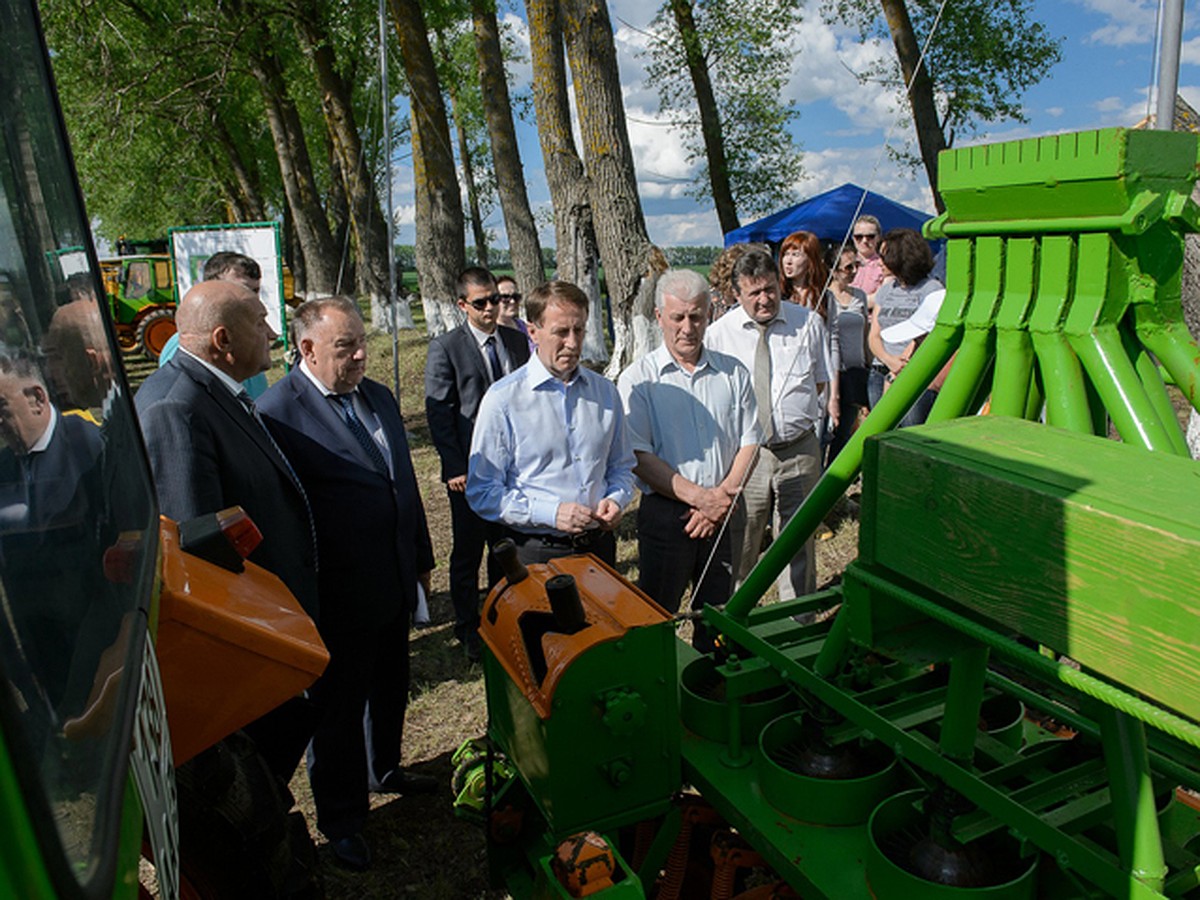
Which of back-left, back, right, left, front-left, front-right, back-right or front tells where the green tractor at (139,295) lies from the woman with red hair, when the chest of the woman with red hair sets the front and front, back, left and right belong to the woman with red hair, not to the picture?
right

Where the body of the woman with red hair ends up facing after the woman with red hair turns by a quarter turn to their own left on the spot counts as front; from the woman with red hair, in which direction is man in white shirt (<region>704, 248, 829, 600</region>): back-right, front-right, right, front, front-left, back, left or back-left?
front-right

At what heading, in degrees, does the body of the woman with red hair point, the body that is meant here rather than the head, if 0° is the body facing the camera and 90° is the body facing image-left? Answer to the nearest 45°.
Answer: approximately 45°

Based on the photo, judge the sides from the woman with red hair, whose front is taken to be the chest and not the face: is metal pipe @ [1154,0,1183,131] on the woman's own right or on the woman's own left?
on the woman's own left

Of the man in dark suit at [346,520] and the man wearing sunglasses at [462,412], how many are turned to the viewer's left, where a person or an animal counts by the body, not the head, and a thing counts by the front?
0

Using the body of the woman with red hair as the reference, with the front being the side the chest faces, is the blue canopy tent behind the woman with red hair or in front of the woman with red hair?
behind

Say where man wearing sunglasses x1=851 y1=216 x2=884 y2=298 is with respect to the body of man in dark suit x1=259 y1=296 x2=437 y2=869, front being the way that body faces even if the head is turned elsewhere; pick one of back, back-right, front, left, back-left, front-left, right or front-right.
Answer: left

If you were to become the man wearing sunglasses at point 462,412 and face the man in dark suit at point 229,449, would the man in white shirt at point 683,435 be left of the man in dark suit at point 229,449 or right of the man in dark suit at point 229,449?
left

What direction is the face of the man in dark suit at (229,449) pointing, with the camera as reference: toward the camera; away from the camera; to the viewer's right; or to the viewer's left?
to the viewer's right

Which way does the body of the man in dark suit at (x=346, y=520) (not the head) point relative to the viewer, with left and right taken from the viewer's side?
facing the viewer and to the right of the viewer

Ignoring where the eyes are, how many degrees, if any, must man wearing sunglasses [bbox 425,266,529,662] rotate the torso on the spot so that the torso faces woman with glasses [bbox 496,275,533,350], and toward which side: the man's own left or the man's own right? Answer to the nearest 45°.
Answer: approximately 135° to the man's own left
